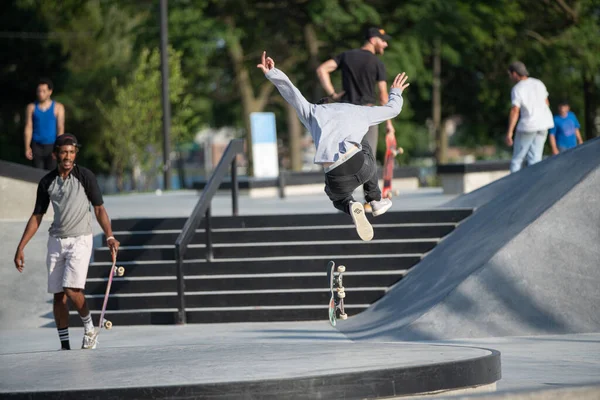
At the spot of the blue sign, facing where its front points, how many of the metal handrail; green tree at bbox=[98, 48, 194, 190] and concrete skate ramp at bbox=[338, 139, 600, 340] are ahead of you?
2

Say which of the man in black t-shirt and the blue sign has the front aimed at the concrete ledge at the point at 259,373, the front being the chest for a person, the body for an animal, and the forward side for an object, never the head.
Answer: the blue sign

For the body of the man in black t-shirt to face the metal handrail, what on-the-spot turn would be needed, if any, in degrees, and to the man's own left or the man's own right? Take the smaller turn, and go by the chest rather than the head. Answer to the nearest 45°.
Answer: approximately 135° to the man's own left

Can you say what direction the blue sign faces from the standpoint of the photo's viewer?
facing the viewer

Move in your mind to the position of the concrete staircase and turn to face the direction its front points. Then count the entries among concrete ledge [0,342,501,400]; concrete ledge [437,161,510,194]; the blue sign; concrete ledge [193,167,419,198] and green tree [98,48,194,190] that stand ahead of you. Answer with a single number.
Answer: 1

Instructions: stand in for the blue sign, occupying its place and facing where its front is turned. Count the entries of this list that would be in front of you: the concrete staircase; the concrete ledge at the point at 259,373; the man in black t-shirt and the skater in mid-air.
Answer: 4

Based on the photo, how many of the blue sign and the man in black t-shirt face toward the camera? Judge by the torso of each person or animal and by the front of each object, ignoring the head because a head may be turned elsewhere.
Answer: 1

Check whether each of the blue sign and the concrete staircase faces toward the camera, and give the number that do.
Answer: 2

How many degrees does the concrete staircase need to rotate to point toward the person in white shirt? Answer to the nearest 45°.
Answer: approximately 90° to its left

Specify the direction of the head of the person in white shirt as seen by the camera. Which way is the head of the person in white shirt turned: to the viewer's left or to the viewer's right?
to the viewer's left

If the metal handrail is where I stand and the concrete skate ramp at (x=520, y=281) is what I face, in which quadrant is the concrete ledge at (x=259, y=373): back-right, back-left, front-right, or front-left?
front-right
